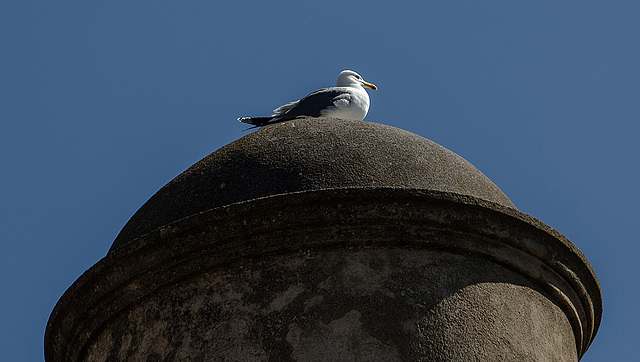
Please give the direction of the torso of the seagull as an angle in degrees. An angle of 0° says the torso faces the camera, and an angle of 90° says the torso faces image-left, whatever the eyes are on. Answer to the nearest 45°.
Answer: approximately 270°
